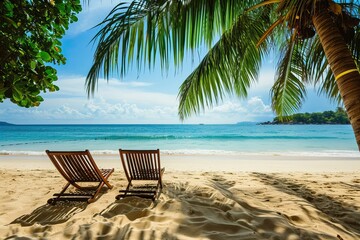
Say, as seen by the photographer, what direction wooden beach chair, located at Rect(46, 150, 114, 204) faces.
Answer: facing away from the viewer and to the right of the viewer

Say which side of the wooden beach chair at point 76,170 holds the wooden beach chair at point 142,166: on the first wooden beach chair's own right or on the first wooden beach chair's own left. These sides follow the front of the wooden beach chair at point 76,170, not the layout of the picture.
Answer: on the first wooden beach chair's own right
